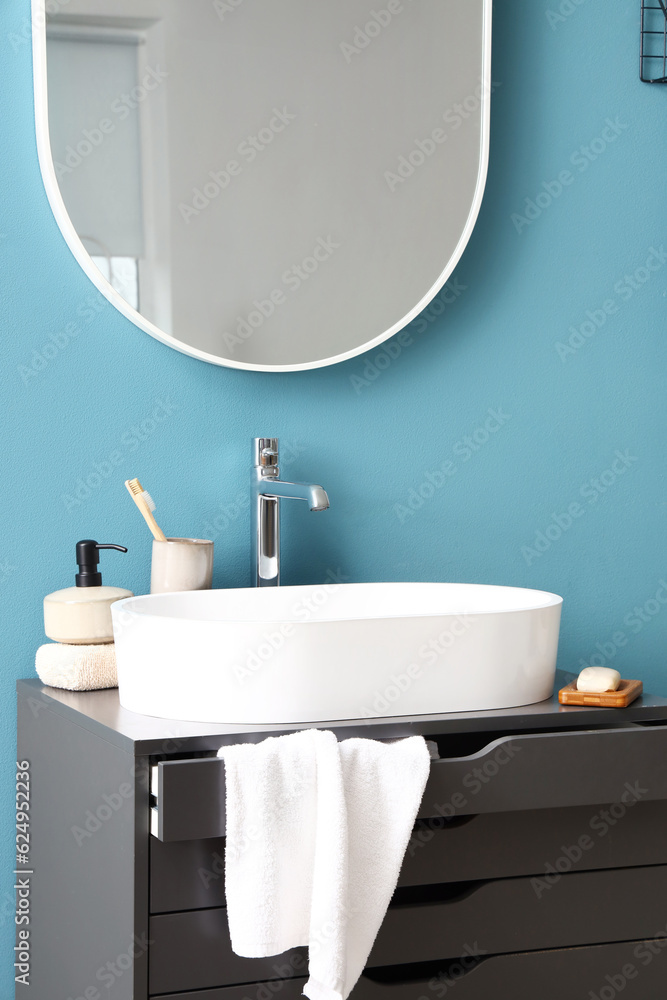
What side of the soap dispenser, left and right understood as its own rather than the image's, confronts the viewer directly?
right

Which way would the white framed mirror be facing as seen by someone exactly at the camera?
facing the viewer

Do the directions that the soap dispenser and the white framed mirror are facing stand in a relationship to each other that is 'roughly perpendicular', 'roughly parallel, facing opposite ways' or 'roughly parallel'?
roughly perpendicular

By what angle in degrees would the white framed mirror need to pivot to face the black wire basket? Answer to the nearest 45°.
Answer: approximately 90° to its left

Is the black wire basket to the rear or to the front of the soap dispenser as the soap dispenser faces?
to the front

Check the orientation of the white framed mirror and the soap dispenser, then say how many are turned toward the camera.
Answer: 1

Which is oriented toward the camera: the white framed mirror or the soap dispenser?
the white framed mirror

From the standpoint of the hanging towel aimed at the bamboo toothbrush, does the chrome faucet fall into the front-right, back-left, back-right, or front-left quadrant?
front-right
